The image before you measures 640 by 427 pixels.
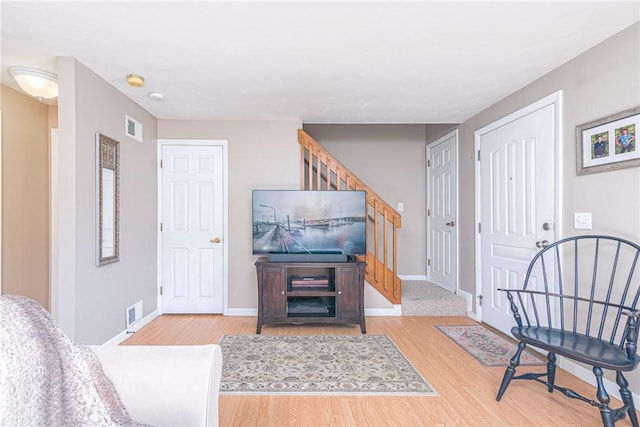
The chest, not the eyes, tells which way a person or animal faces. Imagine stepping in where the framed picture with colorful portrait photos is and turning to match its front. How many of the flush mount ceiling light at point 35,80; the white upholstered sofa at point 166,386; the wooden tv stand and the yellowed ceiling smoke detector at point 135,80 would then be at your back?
0

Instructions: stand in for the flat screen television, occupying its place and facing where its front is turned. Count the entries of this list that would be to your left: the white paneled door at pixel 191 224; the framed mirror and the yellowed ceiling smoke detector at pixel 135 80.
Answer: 0

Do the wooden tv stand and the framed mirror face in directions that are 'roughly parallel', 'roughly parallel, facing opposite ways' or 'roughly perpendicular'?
roughly perpendicular

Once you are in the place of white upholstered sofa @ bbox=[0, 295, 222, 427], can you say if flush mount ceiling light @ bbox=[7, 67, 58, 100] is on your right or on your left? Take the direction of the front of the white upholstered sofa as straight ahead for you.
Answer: on your left

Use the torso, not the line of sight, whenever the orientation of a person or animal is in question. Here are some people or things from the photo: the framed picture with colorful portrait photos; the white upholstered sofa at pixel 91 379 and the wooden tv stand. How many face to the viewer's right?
1

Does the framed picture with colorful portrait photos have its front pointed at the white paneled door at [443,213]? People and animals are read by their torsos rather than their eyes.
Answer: no

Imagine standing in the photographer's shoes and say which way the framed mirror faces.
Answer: facing the viewer and to the right of the viewer

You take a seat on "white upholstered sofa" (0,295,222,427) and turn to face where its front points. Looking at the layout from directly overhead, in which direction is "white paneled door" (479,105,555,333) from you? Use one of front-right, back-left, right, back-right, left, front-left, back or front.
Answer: front

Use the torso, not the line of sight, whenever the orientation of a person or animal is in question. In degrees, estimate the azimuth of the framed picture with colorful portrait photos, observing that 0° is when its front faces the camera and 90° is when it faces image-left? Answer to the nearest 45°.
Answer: approximately 45°

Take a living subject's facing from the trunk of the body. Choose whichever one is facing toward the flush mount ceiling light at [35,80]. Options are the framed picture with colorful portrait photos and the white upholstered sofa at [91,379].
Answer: the framed picture with colorful portrait photos

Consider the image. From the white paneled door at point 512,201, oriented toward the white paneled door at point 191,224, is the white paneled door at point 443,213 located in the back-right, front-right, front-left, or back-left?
front-right

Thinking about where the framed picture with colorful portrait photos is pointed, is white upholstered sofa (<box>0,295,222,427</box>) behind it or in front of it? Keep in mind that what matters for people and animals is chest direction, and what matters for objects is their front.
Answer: in front

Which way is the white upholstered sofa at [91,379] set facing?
to the viewer's right

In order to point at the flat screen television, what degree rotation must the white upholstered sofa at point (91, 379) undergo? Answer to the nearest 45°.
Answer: approximately 45° to its left

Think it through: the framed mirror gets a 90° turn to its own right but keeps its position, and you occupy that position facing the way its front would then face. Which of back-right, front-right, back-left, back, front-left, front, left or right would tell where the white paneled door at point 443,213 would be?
back-left

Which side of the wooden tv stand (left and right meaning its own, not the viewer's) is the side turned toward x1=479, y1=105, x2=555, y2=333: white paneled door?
left

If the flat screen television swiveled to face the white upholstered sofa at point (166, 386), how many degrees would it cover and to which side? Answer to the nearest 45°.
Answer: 0° — it already faces it

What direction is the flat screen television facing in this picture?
toward the camera

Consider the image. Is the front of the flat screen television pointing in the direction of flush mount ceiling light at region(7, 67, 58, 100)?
no

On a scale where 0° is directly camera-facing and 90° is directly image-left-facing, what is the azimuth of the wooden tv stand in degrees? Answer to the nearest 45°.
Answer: approximately 0°
